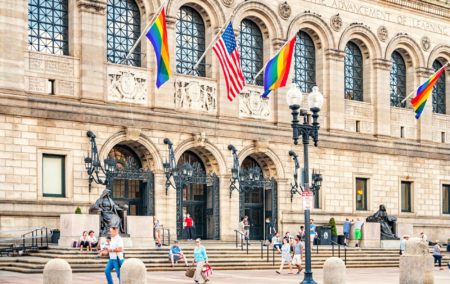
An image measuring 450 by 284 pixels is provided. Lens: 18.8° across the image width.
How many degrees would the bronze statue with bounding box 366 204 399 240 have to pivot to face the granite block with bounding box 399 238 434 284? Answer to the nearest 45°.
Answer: approximately 45° to its right

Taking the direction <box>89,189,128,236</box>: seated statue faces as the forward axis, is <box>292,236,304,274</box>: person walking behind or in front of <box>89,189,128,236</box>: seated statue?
in front

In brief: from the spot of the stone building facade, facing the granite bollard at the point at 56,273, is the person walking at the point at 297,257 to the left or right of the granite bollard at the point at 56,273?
left

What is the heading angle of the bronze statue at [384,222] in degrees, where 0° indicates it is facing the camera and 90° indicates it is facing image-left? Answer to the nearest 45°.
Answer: approximately 315°

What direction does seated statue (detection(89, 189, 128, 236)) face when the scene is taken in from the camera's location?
facing the viewer and to the right of the viewer

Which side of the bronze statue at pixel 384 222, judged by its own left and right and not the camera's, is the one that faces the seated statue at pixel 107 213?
right

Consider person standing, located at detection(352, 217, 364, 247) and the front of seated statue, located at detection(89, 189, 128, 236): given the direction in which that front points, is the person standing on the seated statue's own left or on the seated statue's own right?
on the seated statue's own left

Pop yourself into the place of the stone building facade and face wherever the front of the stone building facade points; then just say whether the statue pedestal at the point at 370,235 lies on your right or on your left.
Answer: on your left

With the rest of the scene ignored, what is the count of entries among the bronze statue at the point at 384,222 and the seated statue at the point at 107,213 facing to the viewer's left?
0
